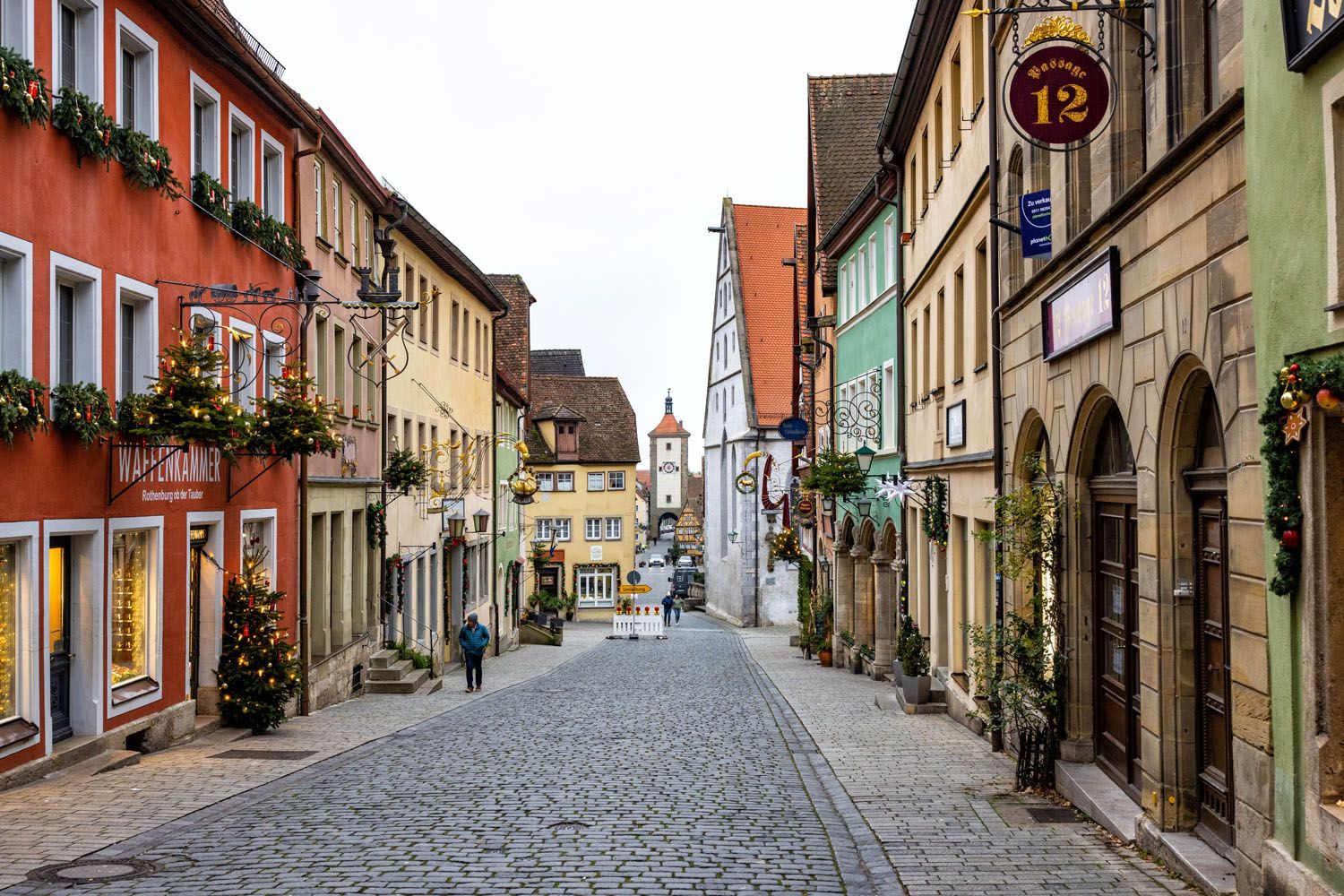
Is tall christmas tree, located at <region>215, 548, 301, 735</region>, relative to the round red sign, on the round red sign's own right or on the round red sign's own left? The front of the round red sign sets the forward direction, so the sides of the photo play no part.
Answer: on the round red sign's own right

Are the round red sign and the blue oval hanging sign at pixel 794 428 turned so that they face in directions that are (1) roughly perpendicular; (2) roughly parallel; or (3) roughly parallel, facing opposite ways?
roughly parallel

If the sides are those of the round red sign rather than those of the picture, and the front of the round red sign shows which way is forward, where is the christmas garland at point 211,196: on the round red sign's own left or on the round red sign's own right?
on the round red sign's own right

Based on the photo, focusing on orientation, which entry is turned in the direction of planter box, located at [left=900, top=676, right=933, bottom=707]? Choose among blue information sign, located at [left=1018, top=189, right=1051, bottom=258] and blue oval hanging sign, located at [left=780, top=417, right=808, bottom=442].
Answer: blue oval hanging sign, located at [left=780, top=417, right=808, bottom=442]

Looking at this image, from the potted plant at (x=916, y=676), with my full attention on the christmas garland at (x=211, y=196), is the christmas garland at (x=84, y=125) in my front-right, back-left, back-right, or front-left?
front-left

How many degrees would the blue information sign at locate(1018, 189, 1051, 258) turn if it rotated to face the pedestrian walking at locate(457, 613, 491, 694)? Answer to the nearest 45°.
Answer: approximately 90° to its right

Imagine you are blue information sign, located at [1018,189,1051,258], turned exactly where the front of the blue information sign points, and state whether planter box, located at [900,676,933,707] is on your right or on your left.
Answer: on your right

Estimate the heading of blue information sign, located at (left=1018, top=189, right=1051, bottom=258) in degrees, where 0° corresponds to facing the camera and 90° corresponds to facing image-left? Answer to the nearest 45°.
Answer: approximately 45°

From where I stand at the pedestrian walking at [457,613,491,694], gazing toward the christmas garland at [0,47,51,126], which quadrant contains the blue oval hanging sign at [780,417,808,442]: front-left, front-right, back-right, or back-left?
back-left

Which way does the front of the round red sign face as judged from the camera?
facing the viewer

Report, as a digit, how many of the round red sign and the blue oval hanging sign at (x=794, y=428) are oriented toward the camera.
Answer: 2

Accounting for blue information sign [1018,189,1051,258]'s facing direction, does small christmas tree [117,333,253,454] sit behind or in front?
in front

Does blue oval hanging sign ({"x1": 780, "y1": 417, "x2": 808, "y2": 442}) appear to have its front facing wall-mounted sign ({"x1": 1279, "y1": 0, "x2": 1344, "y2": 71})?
yes

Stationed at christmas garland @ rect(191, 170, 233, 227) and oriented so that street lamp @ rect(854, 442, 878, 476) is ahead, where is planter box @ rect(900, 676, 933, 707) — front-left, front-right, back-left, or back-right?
front-right

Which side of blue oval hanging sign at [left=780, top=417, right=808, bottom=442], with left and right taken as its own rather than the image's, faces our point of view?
front

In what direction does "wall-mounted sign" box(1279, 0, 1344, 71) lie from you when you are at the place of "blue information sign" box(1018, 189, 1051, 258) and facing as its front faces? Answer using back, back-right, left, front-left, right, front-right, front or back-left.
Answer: front-left

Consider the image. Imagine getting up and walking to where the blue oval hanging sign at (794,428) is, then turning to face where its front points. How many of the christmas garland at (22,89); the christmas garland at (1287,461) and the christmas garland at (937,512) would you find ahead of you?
3
